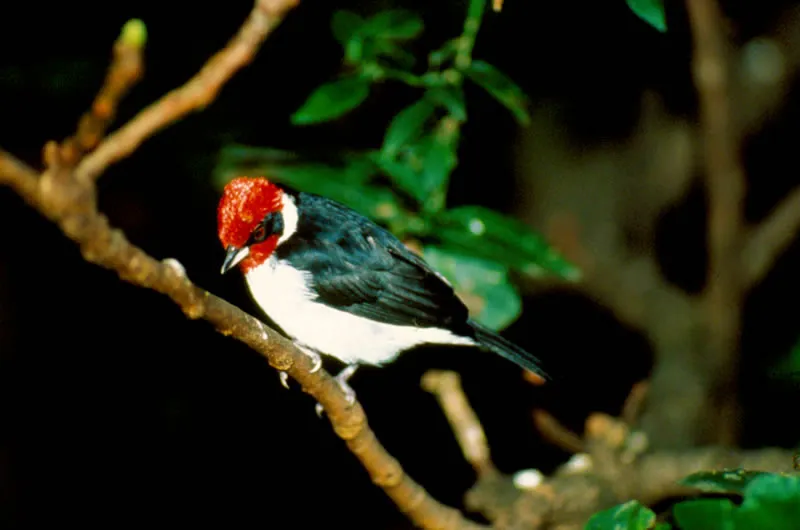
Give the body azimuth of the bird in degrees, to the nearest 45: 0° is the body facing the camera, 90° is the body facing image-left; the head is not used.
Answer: approximately 90°

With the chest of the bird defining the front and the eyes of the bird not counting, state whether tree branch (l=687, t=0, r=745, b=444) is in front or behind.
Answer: behind

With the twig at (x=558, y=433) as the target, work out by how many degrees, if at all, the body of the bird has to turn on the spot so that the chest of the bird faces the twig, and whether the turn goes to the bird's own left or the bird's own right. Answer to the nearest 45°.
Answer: approximately 135° to the bird's own right
